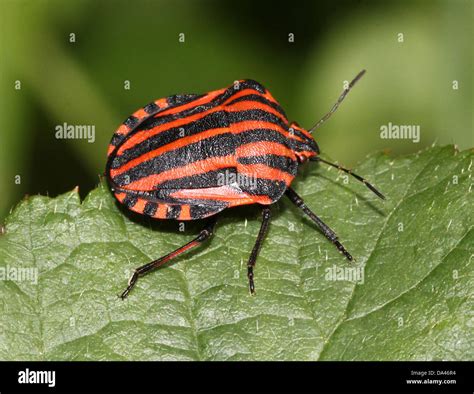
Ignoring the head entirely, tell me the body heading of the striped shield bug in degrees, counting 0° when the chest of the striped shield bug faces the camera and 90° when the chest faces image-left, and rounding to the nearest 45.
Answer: approximately 270°
